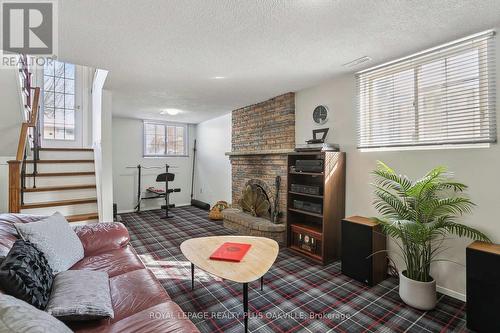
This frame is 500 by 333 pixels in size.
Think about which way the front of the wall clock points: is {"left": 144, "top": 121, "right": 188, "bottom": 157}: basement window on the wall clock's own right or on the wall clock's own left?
on the wall clock's own right

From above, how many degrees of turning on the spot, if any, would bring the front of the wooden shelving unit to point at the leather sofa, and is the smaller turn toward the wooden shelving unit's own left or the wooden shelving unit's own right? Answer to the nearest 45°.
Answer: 0° — it already faces it

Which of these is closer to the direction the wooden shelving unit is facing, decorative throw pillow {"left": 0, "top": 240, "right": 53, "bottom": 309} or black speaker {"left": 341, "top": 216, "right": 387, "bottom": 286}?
the decorative throw pillow

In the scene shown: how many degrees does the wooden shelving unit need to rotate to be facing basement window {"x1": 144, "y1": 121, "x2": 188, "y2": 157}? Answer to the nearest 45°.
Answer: approximately 90° to its right

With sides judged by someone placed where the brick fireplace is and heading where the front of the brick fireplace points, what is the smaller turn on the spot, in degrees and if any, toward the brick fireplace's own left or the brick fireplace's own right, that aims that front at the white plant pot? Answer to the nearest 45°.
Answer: approximately 90° to the brick fireplace's own left

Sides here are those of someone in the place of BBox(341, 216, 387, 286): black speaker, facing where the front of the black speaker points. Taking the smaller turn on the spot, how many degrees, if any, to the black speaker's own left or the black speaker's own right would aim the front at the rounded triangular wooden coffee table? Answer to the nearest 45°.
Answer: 0° — it already faces it
